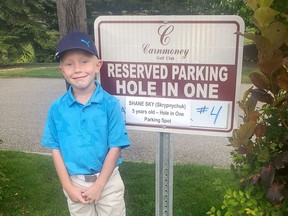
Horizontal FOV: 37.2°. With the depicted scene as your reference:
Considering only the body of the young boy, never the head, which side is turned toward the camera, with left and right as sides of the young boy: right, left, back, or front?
front

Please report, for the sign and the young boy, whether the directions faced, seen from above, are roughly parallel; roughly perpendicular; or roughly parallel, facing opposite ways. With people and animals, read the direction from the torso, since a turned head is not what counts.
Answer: roughly parallel

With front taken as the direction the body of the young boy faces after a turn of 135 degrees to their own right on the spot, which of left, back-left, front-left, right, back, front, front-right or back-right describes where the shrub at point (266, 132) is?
back

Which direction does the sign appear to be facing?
toward the camera

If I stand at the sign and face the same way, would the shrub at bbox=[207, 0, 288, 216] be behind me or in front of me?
in front

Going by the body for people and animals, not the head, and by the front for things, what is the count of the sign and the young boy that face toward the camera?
2

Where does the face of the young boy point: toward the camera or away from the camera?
toward the camera
